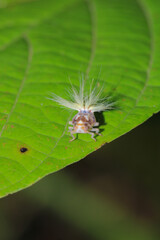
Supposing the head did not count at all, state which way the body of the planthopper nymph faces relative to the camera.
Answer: toward the camera
